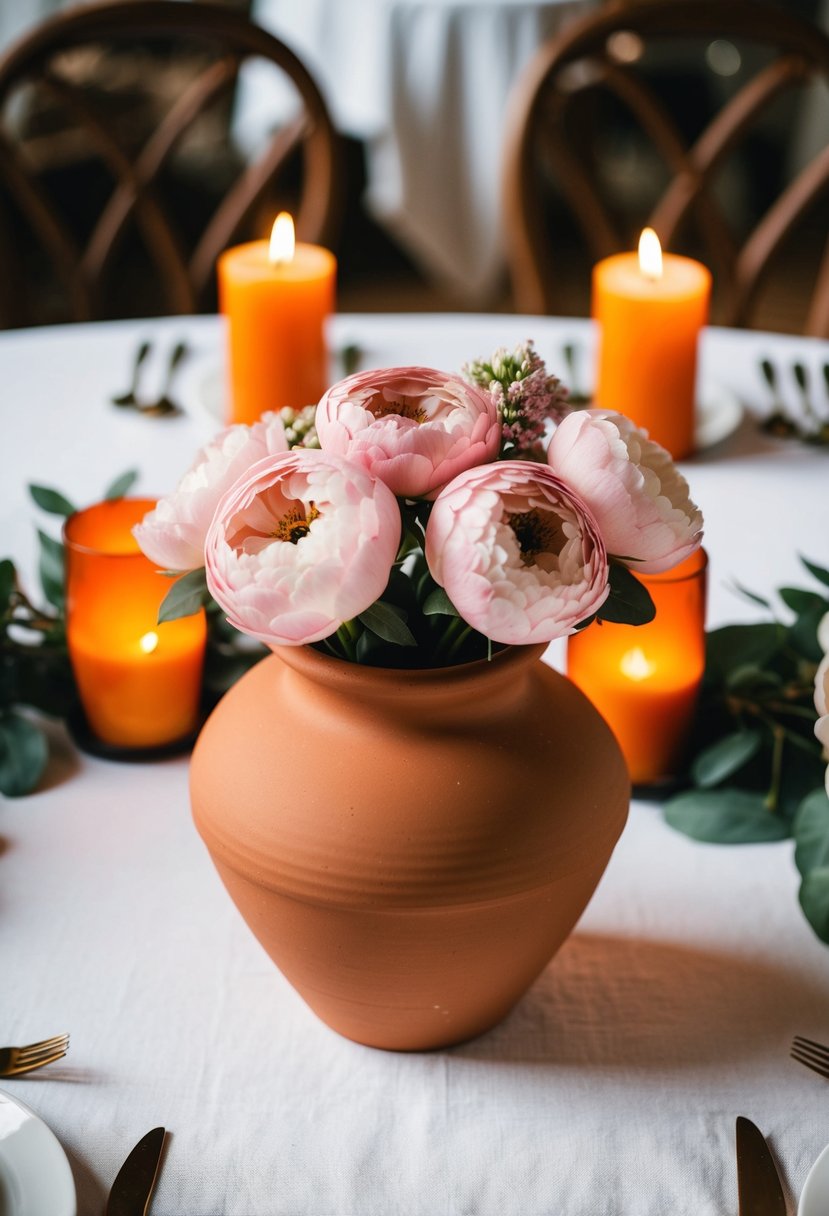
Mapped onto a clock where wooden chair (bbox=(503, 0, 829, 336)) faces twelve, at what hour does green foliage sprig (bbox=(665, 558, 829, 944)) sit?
The green foliage sprig is roughly at 12 o'clock from the wooden chair.

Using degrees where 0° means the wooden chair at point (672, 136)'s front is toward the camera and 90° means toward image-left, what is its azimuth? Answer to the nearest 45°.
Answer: approximately 0°

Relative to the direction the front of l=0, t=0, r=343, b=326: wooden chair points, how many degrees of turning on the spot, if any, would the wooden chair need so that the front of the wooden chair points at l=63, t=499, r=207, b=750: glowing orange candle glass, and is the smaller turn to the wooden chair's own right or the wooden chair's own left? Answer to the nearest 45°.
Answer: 0° — it already faces it

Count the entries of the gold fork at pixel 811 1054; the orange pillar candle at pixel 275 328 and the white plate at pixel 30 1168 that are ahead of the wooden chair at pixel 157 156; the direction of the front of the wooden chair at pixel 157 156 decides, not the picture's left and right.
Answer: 3

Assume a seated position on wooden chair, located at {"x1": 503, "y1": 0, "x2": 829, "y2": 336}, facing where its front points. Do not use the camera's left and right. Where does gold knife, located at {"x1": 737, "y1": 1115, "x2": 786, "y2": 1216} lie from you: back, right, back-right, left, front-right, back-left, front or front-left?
front

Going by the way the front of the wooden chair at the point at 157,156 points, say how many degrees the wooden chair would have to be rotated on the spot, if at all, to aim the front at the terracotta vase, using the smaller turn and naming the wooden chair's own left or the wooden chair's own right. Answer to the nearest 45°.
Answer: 0° — it already faces it

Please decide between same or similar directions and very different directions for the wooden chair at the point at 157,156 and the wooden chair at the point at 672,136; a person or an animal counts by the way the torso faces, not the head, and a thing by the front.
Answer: same or similar directions

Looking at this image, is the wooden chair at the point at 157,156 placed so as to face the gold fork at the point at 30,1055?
yes

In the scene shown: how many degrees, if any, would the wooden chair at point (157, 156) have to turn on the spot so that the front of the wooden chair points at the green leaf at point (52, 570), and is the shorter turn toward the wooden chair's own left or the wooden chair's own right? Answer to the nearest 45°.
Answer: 0° — it already faces it

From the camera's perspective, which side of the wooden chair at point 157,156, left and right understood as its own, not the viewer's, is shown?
front

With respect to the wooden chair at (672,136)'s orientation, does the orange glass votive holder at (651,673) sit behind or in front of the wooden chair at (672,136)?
in front

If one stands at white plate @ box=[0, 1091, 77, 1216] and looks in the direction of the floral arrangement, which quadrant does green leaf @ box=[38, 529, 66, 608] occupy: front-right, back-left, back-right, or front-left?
front-left

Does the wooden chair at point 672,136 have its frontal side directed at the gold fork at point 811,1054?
yes

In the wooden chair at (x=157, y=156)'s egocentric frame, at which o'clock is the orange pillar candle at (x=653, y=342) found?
The orange pillar candle is roughly at 11 o'clock from the wooden chair.

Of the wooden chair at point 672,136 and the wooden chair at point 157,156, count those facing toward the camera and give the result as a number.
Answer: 2

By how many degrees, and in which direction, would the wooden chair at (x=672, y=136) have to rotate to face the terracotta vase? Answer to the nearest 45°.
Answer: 0° — it already faces it

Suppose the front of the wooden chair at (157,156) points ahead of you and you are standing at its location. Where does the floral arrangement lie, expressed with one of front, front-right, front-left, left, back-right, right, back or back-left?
front

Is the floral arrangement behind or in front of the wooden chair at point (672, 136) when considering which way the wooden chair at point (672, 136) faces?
in front

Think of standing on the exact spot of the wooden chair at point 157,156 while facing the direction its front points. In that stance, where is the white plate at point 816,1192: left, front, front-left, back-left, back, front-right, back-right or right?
front
